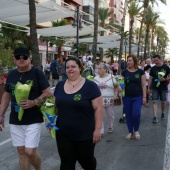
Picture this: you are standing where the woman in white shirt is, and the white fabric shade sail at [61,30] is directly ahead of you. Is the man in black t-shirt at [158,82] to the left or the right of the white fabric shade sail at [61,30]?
right

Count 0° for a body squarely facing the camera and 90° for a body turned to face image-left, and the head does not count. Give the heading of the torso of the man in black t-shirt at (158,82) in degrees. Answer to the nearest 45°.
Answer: approximately 0°

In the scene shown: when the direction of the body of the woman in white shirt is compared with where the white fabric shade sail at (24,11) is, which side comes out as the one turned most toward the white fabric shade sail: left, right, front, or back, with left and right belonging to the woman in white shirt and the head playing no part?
right

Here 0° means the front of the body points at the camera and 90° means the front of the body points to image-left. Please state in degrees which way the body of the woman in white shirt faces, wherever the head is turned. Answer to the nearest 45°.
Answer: approximately 45°

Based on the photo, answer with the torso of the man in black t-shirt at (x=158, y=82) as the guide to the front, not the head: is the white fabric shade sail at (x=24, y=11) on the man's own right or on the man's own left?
on the man's own right

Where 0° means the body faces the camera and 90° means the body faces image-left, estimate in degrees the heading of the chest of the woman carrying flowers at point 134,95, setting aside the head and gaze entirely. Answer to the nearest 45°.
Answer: approximately 0°

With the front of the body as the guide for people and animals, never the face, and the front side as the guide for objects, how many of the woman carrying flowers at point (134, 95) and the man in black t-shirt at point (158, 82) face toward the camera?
2

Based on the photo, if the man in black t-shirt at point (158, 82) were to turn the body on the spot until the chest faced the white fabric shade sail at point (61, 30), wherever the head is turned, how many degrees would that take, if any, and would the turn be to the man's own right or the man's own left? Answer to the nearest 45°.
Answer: approximately 135° to the man's own right

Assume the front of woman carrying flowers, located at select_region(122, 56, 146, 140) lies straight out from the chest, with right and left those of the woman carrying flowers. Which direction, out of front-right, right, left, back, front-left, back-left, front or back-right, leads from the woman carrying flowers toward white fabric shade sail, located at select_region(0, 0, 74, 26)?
back-right

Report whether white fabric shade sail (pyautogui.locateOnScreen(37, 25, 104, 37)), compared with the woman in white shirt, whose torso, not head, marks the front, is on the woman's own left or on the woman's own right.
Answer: on the woman's own right
